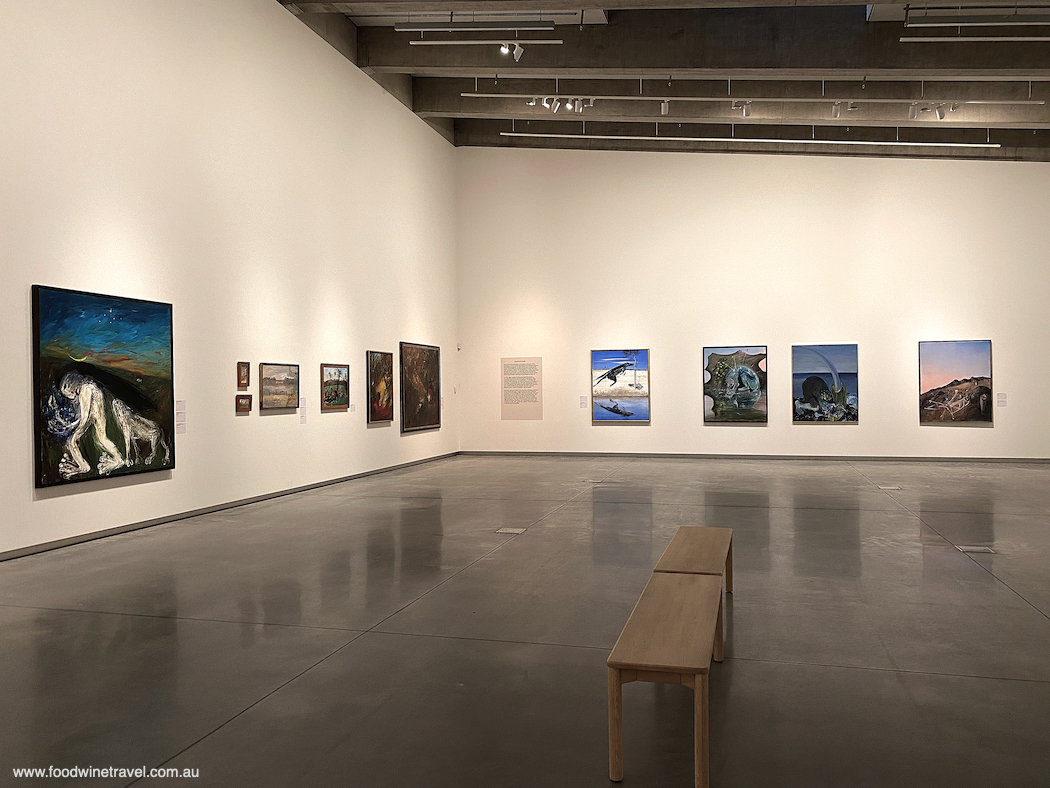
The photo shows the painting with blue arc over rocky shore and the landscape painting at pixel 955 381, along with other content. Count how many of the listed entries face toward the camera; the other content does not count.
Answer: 2

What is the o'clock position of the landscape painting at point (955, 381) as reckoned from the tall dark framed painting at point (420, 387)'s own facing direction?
The landscape painting is roughly at 11 o'clock from the tall dark framed painting.

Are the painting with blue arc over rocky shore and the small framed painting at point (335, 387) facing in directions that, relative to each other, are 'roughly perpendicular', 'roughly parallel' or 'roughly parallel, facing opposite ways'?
roughly perpendicular

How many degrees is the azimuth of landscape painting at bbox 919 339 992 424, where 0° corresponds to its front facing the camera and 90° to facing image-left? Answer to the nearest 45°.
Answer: approximately 0°

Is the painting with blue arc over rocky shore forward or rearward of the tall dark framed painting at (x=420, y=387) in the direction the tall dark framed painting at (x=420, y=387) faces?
forward

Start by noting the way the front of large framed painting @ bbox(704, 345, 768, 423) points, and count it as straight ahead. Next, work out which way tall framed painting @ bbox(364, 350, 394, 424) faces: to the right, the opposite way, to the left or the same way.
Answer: to the left

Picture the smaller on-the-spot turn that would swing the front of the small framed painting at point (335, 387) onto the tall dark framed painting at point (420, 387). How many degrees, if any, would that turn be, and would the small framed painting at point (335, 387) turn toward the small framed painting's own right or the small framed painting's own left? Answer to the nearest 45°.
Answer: approximately 90° to the small framed painting's own left

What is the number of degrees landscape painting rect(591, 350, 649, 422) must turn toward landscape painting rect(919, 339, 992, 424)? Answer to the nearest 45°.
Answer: approximately 90° to its left

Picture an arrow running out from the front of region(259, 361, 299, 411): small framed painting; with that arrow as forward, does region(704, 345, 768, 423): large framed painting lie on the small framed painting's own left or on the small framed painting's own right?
on the small framed painting's own left

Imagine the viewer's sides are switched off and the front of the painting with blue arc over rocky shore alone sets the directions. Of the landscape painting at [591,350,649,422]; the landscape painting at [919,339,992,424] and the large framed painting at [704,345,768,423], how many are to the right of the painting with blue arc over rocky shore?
2

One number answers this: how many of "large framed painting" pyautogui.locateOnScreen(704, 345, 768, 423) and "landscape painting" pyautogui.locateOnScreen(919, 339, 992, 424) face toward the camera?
2

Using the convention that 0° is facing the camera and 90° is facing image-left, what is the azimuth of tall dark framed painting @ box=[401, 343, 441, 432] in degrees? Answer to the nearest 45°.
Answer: approximately 315°

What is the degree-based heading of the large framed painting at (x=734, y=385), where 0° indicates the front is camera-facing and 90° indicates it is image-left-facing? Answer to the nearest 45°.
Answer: approximately 0°

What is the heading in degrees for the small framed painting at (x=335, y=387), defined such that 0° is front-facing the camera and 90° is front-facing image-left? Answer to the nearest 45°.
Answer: approximately 315°

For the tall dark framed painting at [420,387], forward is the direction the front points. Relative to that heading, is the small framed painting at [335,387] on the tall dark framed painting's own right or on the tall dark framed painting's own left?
on the tall dark framed painting's own right
